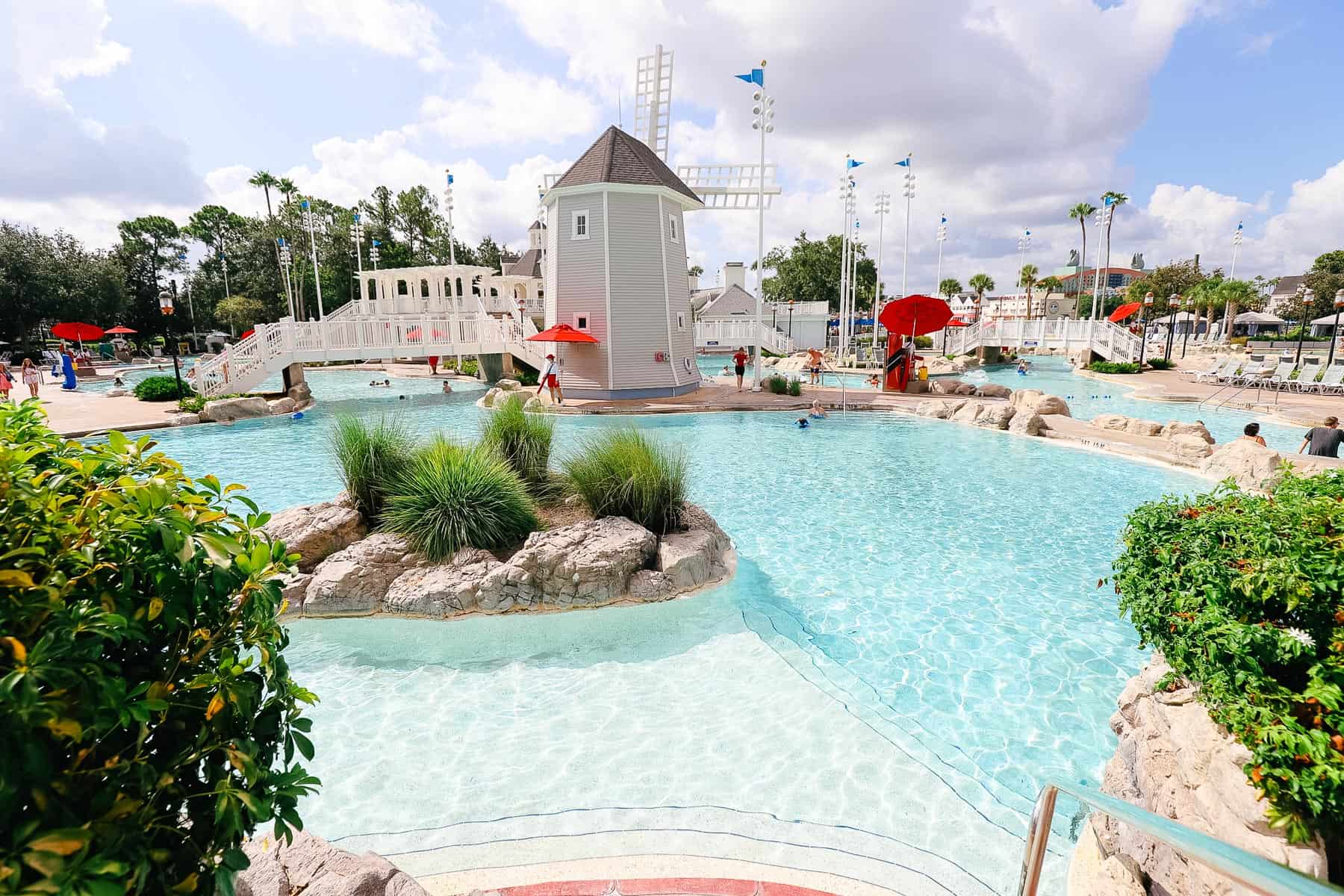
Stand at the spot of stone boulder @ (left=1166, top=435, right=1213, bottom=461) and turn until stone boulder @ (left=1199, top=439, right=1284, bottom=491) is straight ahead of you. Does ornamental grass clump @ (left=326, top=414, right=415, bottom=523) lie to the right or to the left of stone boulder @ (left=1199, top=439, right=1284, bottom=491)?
right

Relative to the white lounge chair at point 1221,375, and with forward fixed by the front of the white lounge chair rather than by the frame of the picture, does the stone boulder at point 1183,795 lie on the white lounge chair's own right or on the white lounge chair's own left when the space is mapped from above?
on the white lounge chair's own left

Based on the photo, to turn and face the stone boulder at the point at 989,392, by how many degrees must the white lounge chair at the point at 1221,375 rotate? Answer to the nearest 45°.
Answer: approximately 45° to its left

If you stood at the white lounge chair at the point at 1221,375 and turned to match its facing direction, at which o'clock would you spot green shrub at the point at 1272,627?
The green shrub is roughly at 9 o'clock from the white lounge chair.

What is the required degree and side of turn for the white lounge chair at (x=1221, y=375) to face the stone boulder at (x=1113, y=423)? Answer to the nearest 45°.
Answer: approximately 90° to its left

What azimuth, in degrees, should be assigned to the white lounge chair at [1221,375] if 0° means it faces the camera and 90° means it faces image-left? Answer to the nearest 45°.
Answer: approximately 90°

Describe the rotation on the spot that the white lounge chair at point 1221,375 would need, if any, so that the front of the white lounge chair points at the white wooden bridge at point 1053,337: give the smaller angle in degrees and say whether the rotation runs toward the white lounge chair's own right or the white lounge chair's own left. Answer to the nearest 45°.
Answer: approximately 45° to the white lounge chair's own right

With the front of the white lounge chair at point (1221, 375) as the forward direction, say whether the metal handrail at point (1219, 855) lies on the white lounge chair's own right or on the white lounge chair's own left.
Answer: on the white lounge chair's own left
